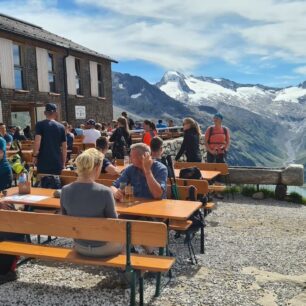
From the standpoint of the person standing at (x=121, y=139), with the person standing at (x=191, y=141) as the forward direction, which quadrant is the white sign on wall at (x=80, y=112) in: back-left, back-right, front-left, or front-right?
back-left

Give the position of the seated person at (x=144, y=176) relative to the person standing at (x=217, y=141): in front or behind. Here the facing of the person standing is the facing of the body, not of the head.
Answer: in front

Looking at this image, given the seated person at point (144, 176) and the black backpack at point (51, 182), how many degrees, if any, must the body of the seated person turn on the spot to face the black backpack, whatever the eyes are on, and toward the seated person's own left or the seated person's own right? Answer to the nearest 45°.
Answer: approximately 90° to the seated person's own right

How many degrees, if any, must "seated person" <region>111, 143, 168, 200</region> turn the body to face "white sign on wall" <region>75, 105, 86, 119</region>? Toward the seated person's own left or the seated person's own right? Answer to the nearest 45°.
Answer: approximately 135° to the seated person's own right

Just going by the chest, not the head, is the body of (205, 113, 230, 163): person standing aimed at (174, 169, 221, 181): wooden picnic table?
yes

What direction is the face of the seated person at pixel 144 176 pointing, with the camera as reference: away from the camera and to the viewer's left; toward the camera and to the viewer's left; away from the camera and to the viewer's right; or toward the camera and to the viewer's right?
toward the camera and to the viewer's left

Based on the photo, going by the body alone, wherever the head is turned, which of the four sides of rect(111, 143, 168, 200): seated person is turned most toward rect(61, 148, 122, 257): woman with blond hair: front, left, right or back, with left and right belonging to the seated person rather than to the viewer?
front

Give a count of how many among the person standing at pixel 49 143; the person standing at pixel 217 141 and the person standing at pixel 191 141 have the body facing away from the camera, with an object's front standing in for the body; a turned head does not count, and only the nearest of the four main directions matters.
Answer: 1

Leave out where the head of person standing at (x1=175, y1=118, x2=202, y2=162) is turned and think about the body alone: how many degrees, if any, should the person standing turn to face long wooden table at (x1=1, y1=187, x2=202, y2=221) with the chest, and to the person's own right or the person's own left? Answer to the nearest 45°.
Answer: approximately 90° to the person's own left

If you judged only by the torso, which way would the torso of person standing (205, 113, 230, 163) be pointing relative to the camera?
toward the camera
